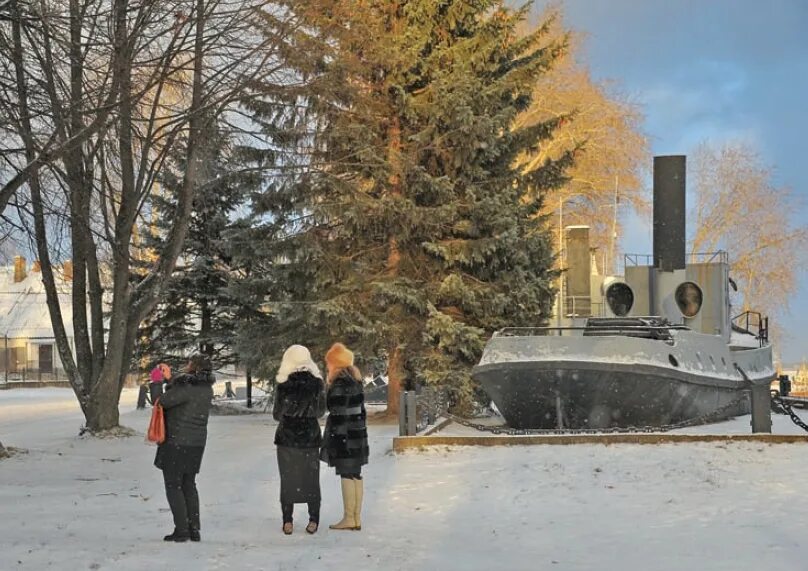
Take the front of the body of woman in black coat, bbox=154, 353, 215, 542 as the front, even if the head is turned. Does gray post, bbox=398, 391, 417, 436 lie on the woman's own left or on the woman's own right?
on the woman's own right

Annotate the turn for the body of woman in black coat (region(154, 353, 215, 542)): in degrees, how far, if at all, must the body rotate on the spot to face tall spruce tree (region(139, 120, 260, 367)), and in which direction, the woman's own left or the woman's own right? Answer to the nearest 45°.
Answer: approximately 45° to the woman's own right

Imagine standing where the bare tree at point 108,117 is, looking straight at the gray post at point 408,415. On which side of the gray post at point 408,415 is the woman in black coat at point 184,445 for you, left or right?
right

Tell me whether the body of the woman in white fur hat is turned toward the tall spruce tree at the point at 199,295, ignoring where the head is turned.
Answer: yes

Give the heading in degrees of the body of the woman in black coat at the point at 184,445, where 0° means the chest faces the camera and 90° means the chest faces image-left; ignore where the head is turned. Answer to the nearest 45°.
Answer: approximately 135°

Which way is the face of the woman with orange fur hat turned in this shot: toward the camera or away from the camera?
away from the camera

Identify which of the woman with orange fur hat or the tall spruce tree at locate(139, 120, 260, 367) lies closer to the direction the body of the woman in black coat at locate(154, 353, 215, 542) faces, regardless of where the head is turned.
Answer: the tall spruce tree

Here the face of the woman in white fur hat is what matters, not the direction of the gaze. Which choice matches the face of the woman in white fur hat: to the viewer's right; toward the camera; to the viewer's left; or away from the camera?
away from the camera

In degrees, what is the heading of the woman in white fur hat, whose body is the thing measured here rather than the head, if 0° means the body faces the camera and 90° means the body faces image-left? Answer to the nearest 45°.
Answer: approximately 180°
